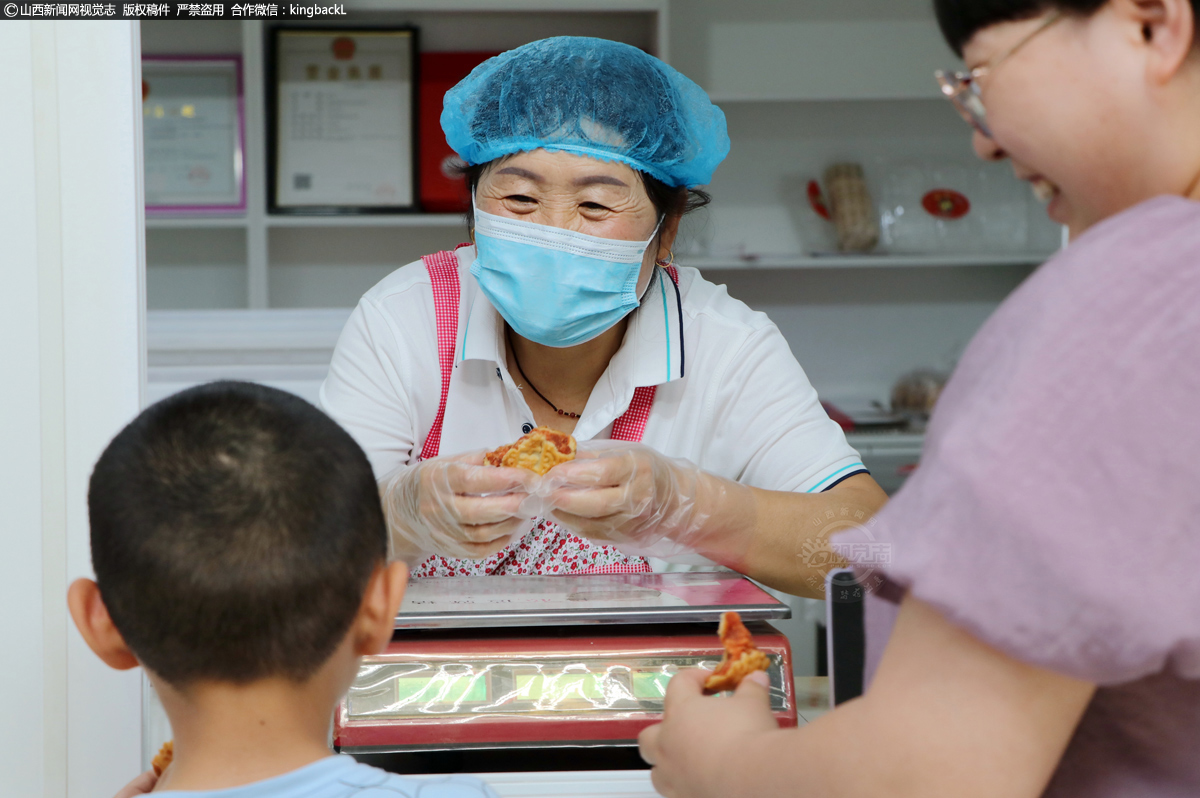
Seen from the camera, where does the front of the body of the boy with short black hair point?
away from the camera

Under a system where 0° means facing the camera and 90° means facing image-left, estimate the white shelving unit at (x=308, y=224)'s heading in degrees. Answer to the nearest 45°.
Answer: approximately 0°

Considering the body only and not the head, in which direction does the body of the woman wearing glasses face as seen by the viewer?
to the viewer's left

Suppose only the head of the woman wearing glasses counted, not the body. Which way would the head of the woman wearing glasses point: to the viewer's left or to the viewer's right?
to the viewer's left

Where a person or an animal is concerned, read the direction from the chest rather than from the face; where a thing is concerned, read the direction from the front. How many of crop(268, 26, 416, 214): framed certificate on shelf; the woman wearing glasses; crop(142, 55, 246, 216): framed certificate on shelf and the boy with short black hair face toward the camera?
2

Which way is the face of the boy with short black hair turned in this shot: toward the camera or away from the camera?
away from the camera

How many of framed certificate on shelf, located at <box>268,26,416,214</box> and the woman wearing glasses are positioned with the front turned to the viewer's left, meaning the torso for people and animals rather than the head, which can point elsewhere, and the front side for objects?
1

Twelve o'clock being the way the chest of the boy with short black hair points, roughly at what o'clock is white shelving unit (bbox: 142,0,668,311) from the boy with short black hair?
The white shelving unit is roughly at 12 o'clock from the boy with short black hair.
